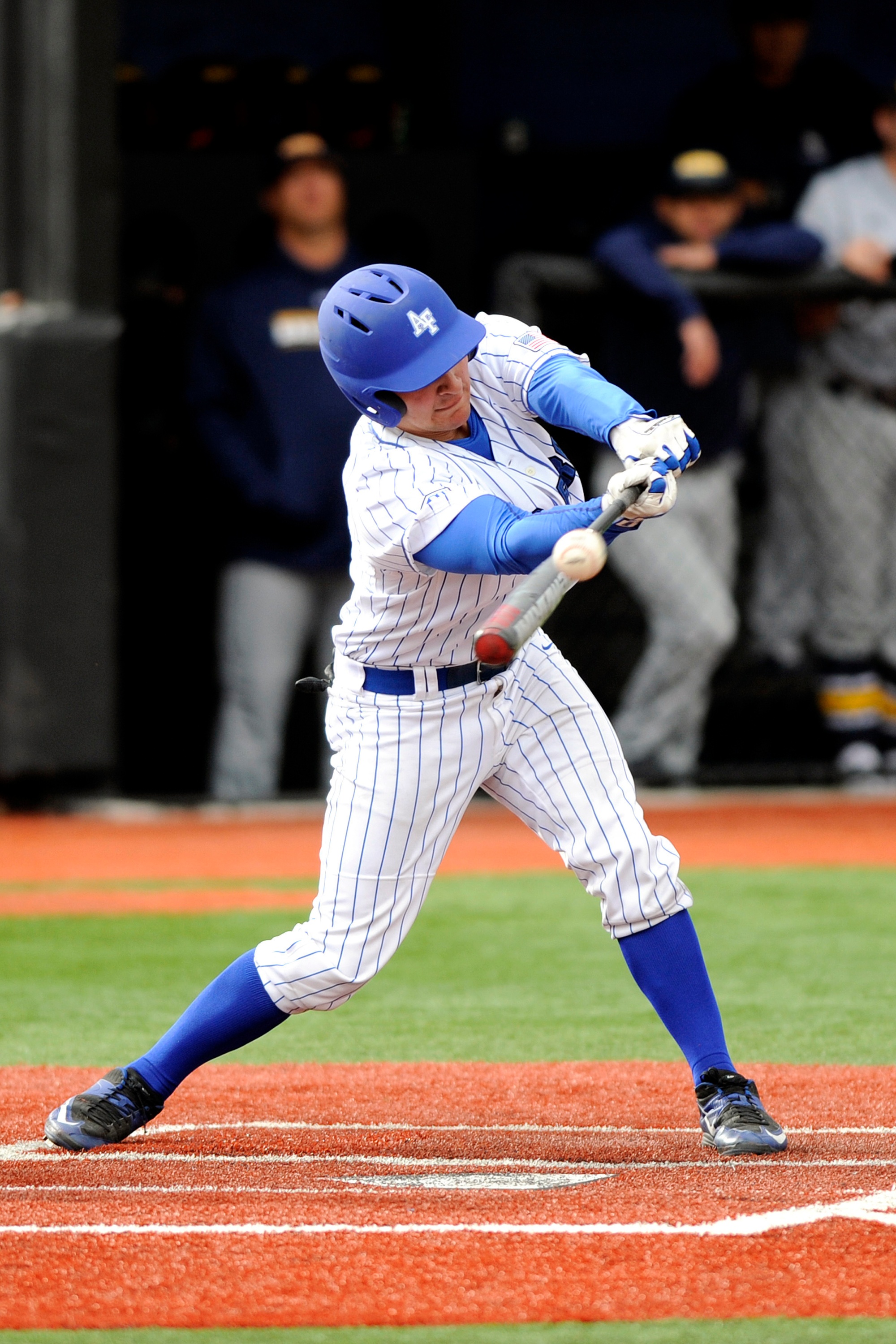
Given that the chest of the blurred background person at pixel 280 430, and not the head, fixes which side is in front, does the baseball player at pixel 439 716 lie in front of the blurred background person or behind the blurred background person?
in front

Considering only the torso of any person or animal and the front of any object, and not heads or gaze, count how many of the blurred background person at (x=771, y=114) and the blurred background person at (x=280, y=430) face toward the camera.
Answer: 2

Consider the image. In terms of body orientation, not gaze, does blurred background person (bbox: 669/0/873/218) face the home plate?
yes

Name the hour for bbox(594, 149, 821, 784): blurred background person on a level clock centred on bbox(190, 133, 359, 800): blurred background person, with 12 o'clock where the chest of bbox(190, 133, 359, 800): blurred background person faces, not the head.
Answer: bbox(594, 149, 821, 784): blurred background person is roughly at 9 o'clock from bbox(190, 133, 359, 800): blurred background person.

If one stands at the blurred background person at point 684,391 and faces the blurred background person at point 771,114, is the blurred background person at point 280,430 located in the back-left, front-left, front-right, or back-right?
back-left

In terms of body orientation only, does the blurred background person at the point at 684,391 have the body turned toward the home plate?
yes

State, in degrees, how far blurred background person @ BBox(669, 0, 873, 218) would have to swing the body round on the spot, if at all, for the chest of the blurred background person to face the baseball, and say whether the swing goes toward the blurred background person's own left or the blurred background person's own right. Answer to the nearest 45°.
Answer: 0° — they already face it

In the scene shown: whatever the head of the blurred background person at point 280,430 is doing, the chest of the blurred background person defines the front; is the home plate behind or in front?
in front
